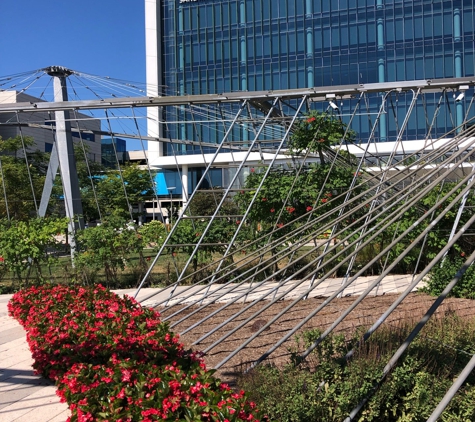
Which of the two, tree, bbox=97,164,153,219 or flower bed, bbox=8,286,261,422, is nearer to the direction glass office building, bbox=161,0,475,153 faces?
the flower bed

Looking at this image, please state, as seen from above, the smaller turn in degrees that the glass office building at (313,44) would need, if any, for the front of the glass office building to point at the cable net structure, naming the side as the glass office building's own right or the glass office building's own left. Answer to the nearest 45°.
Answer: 0° — it already faces it

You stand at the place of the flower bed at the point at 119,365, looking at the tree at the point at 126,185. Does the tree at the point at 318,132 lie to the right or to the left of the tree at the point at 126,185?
right

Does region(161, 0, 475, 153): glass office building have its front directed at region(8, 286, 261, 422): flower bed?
yes

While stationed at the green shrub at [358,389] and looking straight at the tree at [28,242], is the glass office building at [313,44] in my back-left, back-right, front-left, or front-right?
front-right

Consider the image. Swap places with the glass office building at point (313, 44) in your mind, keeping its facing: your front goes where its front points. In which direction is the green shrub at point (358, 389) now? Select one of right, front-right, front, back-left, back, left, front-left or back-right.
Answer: front

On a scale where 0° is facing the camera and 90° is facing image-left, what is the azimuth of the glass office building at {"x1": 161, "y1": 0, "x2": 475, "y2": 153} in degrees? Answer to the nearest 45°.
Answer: approximately 0°

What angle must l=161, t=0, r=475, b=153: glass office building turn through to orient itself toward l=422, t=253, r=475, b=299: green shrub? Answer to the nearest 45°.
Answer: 0° — it already faces it

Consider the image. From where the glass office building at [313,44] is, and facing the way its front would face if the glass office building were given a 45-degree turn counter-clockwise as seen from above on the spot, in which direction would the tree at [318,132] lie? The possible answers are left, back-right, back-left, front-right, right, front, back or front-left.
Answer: front-right

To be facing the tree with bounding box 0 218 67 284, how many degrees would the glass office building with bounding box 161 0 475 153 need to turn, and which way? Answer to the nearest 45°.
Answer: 0° — it already faces it
